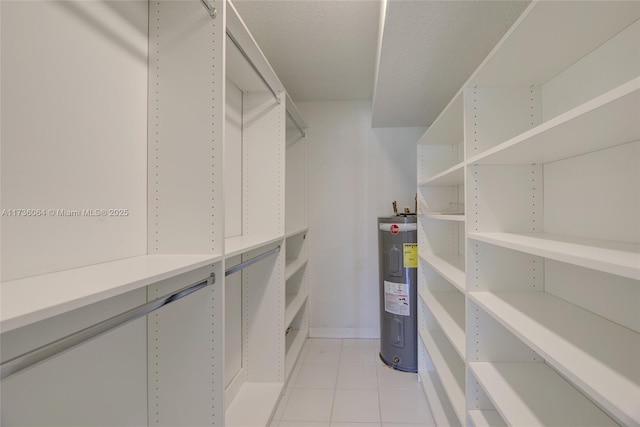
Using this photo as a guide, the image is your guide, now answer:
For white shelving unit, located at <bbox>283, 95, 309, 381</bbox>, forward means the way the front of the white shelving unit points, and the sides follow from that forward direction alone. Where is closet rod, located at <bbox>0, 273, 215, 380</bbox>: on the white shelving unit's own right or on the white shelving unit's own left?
on the white shelving unit's own right

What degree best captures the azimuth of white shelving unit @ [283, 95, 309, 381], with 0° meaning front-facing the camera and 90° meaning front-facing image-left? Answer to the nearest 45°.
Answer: approximately 270°

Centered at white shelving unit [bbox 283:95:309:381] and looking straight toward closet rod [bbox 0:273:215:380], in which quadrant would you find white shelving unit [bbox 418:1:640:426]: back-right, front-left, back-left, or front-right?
front-left

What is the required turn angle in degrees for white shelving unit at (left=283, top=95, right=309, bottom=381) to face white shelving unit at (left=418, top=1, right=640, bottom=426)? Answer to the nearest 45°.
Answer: approximately 45° to its right

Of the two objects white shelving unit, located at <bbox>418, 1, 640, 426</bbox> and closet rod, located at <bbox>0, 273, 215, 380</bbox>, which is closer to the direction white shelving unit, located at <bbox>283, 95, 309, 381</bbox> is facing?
the white shelving unit
